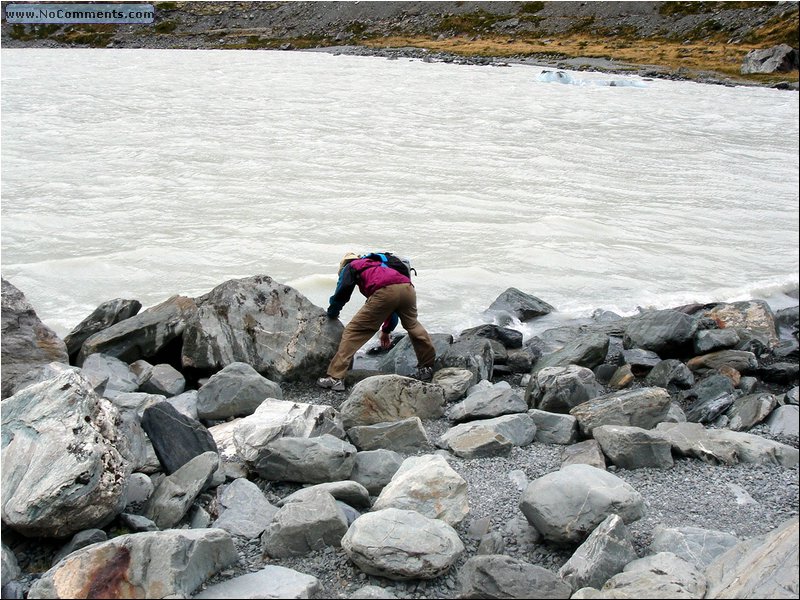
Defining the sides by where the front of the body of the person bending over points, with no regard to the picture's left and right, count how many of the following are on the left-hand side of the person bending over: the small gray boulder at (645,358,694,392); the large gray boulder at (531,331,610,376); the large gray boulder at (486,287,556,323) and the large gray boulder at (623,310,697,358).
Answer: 0

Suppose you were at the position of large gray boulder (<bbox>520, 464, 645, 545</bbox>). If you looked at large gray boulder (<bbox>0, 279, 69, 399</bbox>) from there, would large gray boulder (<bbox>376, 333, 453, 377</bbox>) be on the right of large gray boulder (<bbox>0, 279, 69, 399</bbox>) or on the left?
right

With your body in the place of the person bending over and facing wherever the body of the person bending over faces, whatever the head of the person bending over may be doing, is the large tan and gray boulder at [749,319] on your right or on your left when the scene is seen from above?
on your right

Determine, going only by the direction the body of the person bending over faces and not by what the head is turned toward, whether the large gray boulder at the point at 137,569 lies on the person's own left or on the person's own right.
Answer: on the person's own left

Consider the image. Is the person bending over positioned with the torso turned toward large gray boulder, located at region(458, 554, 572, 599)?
no

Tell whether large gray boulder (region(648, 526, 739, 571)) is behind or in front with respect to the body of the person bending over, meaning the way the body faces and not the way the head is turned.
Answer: behind

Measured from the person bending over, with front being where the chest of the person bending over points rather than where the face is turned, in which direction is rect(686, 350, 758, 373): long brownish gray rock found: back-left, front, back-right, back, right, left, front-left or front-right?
back-right

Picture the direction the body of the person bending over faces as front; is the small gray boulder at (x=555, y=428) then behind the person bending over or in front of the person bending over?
behind

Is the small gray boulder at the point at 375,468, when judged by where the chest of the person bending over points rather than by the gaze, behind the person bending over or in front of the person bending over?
behind

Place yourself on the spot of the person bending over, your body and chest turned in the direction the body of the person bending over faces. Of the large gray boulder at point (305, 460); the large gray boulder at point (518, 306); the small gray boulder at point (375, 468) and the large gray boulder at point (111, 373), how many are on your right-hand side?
1

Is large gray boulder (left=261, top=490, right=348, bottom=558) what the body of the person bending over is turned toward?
no

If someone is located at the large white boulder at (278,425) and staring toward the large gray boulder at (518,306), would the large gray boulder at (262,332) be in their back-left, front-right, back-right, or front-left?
front-left

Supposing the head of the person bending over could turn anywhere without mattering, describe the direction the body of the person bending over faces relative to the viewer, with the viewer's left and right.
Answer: facing away from the viewer and to the left of the viewer

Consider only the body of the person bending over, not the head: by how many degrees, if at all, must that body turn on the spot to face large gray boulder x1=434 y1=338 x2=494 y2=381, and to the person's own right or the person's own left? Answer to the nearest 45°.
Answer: approximately 135° to the person's own right

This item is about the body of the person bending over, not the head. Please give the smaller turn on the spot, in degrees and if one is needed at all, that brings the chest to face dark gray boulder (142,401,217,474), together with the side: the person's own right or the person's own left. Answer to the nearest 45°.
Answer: approximately 90° to the person's own left

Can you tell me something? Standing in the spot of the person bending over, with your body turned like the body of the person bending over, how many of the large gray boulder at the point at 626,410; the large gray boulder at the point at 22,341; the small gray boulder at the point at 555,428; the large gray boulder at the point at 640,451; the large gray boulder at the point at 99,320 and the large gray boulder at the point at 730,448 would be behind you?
4

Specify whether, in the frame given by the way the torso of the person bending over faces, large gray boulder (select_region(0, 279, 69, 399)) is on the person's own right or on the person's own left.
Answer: on the person's own left

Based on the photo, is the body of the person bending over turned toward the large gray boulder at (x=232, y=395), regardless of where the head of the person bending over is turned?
no
